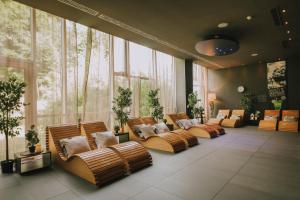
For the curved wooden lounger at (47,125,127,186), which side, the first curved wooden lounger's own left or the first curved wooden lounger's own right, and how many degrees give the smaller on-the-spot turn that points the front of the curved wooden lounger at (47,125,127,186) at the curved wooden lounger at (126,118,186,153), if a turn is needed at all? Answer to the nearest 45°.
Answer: approximately 90° to the first curved wooden lounger's own left

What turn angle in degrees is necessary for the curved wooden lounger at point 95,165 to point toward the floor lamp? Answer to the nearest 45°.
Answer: approximately 90° to its left

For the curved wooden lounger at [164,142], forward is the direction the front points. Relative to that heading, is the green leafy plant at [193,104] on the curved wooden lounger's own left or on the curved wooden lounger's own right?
on the curved wooden lounger's own left

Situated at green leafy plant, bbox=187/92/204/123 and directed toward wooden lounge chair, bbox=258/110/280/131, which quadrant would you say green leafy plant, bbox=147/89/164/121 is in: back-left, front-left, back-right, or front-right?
back-right

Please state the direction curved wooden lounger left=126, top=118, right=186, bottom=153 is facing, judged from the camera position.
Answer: facing the viewer and to the right of the viewer

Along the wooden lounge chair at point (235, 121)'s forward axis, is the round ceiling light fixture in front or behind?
in front
